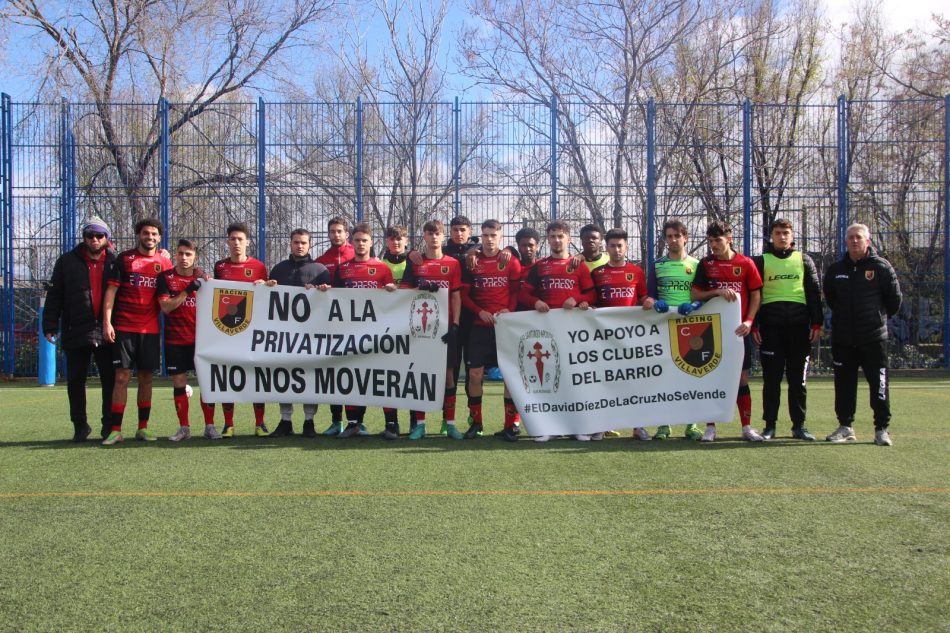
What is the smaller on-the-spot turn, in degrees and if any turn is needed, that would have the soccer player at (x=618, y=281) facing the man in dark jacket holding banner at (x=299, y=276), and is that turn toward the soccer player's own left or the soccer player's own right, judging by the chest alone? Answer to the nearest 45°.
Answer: approximately 90° to the soccer player's own right

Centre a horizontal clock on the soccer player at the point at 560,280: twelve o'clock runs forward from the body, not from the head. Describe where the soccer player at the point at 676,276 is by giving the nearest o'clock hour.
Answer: the soccer player at the point at 676,276 is roughly at 9 o'clock from the soccer player at the point at 560,280.

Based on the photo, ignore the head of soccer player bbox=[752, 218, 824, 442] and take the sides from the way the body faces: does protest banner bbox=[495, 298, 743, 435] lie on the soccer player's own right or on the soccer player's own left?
on the soccer player's own right

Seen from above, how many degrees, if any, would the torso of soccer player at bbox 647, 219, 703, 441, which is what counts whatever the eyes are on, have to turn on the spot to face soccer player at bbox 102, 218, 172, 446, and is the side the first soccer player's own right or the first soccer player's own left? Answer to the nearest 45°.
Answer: approximately 90° to the first soccer player's own right

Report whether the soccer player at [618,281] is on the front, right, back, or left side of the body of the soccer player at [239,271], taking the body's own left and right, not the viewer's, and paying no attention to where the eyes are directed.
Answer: left

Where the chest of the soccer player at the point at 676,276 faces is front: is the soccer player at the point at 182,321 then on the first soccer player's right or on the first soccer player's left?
on the first soccer player's right

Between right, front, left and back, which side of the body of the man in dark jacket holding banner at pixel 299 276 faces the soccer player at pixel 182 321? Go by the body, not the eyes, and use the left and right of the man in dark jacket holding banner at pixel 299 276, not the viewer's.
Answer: right

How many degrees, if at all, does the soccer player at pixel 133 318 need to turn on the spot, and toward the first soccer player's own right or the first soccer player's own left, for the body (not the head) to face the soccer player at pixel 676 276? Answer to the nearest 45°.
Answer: approximately 90° to the first soccer player's own left
